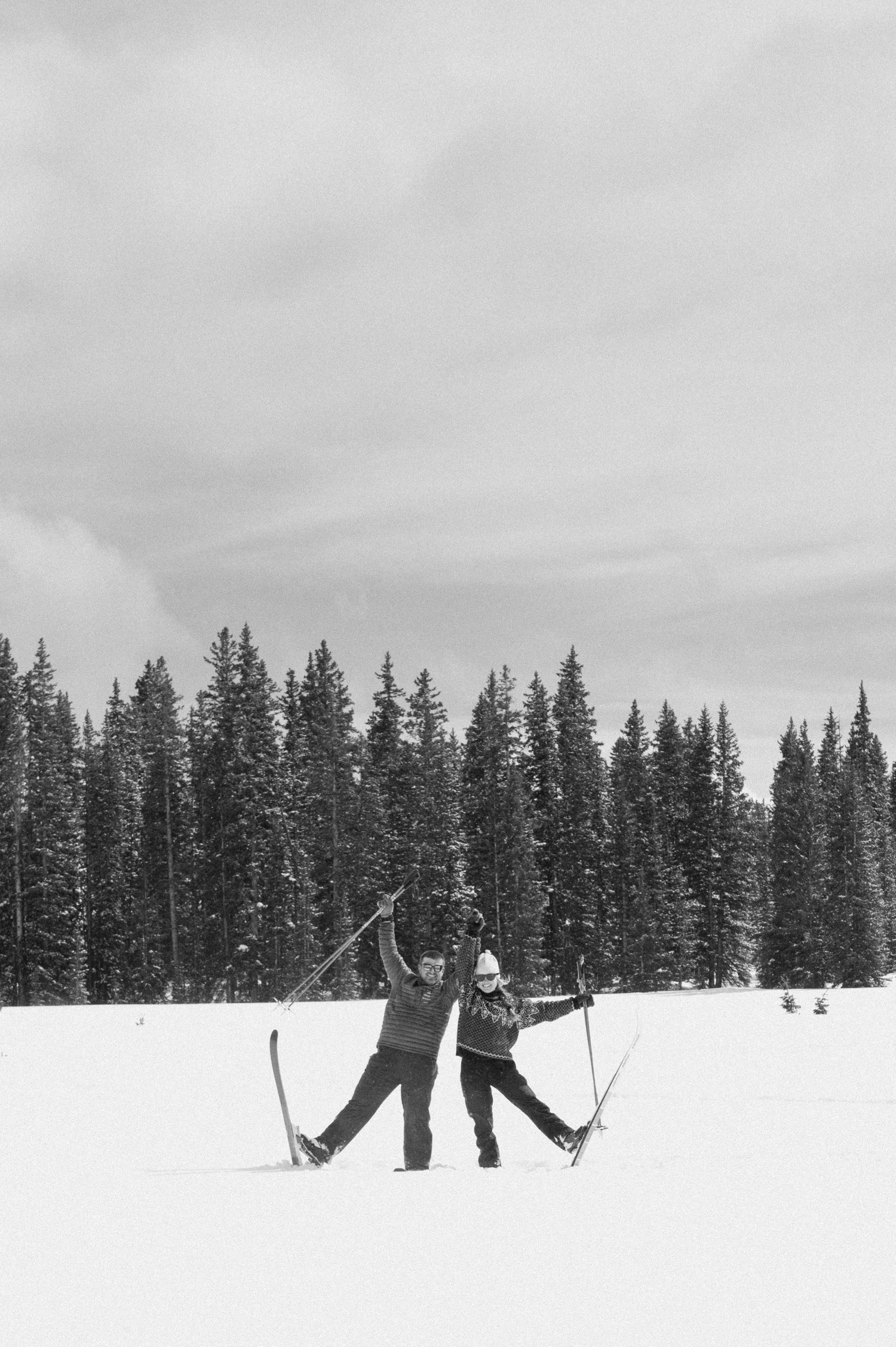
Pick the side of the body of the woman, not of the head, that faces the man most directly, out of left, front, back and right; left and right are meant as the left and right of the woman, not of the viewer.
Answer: right

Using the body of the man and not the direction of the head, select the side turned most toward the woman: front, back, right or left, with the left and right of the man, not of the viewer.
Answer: left

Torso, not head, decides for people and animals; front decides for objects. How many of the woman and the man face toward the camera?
2

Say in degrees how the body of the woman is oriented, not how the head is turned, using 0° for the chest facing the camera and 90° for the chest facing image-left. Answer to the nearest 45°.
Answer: approximately 0°

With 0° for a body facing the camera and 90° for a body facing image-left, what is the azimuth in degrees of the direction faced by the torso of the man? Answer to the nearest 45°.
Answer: approximately 0°
